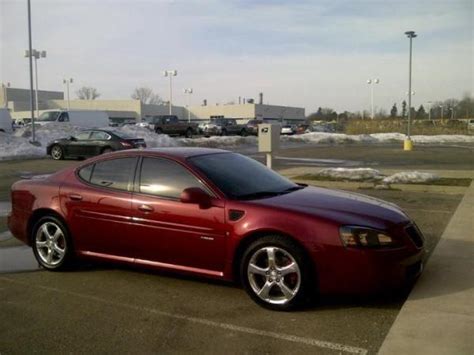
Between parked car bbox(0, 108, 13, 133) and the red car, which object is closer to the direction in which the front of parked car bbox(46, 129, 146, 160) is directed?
the parked car

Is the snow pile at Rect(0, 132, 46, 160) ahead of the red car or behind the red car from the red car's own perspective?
behind

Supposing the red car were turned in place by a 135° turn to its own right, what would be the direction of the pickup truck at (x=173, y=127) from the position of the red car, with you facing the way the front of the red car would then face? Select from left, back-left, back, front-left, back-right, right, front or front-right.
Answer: right

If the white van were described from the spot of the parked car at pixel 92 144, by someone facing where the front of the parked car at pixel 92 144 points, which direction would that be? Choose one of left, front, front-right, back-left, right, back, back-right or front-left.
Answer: front-right

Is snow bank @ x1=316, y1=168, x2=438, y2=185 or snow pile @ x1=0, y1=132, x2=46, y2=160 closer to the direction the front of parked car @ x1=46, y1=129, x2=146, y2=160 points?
the snow pile

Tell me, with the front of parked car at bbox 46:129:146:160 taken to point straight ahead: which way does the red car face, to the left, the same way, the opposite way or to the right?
the opposite way

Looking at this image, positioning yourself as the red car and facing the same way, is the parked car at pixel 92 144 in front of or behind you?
behind

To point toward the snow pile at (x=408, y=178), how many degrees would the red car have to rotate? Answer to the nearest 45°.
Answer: approximately 90° to its left

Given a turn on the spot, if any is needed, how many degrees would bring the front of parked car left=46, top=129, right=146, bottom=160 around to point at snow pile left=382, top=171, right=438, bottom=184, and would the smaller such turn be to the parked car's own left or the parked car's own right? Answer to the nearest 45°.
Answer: approximately 180°

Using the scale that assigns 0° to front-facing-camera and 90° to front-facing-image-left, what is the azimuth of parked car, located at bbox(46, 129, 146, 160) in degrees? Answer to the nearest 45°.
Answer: approximately 135°

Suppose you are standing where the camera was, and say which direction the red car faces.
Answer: facing the viewer and to the right of the viewer
